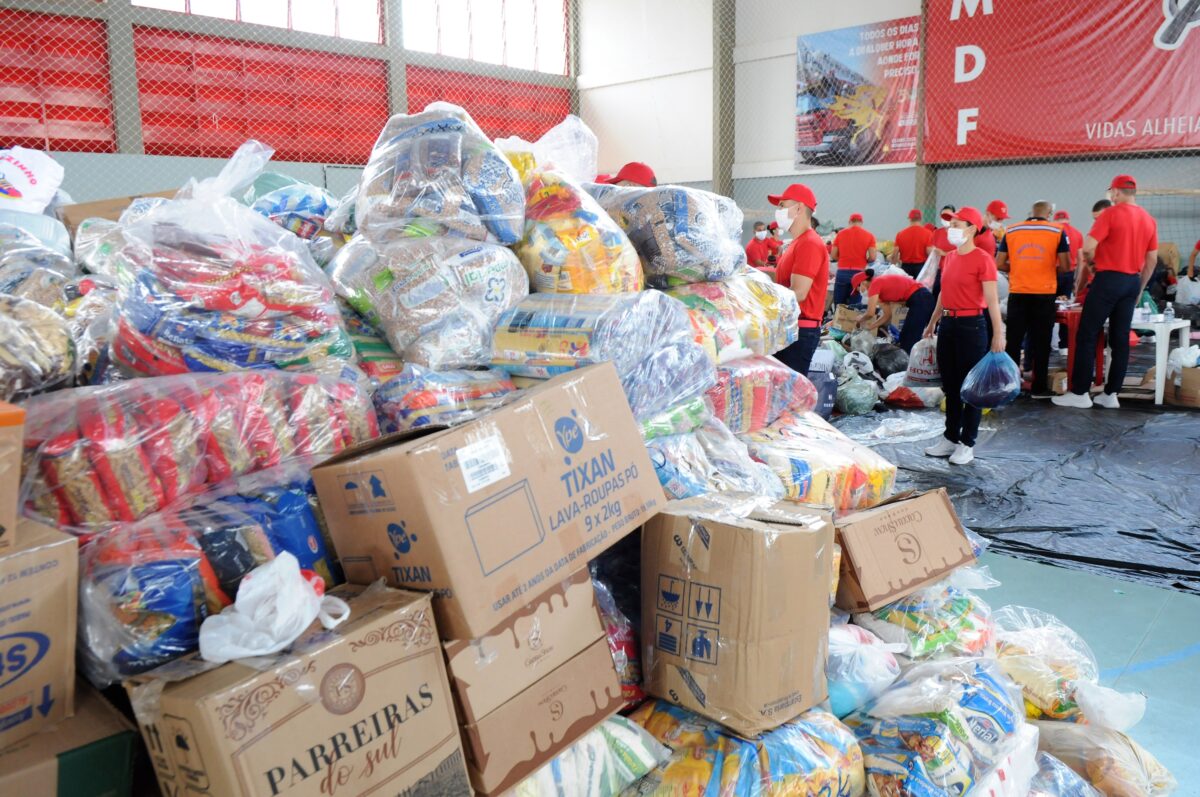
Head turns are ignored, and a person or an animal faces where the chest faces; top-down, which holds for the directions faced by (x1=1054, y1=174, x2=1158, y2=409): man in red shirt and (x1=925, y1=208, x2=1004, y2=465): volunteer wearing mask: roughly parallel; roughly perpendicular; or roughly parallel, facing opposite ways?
roughly perpendicular

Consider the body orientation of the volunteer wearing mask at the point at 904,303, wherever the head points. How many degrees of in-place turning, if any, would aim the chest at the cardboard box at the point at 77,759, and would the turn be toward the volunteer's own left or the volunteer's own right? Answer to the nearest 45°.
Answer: approximately 90° to the volunteer's own left

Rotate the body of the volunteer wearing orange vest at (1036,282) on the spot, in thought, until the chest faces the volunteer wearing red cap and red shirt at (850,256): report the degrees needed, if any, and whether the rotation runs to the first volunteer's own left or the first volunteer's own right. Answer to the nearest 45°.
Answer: approximately 45° to the first volunteer's own left

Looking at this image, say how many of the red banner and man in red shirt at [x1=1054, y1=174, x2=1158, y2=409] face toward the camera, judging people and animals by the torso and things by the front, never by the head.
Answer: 1

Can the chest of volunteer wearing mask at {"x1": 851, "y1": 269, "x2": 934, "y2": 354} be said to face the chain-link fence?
yes

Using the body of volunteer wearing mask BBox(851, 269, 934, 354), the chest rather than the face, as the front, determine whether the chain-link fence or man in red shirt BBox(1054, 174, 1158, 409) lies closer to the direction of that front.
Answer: the chain-link fence

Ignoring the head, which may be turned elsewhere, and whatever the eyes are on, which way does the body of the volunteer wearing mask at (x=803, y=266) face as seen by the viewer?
to the viewer's left

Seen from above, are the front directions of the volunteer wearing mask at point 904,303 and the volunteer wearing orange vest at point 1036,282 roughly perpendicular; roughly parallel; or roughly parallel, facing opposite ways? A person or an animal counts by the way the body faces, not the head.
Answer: roughly perpendicular

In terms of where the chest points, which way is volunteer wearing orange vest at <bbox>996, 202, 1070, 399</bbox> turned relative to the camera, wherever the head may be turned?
away from the camera

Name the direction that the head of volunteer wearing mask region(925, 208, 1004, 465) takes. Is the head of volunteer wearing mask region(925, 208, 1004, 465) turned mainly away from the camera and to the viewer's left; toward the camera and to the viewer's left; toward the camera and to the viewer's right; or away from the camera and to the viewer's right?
toward the camera and to the viewer's left

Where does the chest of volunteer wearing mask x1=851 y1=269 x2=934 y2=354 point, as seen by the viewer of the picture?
to the viewer's left

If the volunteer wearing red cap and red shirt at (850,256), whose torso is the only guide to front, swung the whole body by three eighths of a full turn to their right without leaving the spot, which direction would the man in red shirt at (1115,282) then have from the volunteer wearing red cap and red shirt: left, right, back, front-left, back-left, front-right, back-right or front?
front

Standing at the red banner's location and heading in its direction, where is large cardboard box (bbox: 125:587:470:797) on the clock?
The large cardboard box is roughly at 12 o'clock from the red banner.
